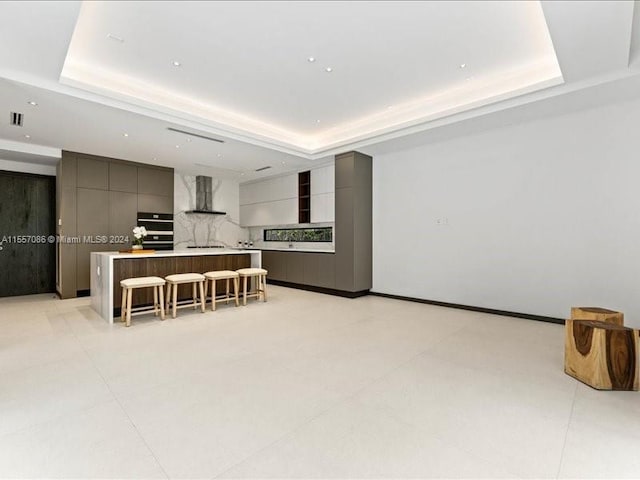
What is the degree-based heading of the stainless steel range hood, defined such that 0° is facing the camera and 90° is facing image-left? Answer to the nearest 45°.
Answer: approximately 315°

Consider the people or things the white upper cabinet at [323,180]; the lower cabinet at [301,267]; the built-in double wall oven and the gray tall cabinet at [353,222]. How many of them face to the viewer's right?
0

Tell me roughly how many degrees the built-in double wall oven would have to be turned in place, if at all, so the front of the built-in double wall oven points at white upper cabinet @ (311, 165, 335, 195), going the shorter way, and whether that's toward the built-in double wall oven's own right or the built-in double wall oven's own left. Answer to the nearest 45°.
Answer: approximately 45° to the built-in double wall oven's own left

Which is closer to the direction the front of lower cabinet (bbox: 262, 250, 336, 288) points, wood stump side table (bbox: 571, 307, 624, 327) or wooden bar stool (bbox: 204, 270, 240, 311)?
the wooden bar stool

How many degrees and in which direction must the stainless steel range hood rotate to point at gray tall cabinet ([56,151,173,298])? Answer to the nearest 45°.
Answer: approximately 90° to its right

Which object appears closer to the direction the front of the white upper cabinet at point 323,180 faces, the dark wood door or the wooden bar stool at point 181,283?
the wooden bar stool

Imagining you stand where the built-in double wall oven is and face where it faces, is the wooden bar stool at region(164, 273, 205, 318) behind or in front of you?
in front

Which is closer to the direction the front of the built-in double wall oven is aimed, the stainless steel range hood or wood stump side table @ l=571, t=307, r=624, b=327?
the wood stump side table

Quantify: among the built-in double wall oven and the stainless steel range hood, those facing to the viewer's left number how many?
0

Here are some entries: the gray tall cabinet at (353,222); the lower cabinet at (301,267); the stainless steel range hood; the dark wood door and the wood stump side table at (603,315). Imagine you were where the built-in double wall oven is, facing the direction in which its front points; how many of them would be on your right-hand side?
1

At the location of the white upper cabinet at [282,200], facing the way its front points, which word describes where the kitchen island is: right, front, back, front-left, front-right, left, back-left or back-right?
front

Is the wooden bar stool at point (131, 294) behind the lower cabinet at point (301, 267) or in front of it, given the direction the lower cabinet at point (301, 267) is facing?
in front

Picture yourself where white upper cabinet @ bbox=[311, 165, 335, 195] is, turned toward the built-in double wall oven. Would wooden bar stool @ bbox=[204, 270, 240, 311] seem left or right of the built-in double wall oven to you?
left

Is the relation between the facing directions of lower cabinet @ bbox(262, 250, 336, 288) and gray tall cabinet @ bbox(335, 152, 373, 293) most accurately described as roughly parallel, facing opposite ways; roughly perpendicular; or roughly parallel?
roughly parallel

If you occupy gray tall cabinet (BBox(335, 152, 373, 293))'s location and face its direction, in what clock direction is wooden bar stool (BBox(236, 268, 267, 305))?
The wooden bar stool is roughly at 1 o'clock from the gray tall cabinet.

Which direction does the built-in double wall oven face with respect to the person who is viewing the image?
facing the viewer
